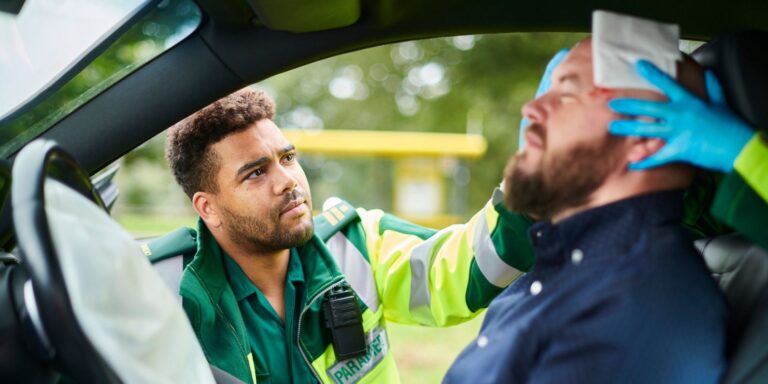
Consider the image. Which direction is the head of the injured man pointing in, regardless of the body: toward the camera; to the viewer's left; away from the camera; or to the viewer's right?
to the viewer's left

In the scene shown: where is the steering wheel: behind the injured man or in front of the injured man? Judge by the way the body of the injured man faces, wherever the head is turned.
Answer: in front

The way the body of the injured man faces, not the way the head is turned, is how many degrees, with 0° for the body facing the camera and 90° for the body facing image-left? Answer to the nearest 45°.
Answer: approximately 90°
